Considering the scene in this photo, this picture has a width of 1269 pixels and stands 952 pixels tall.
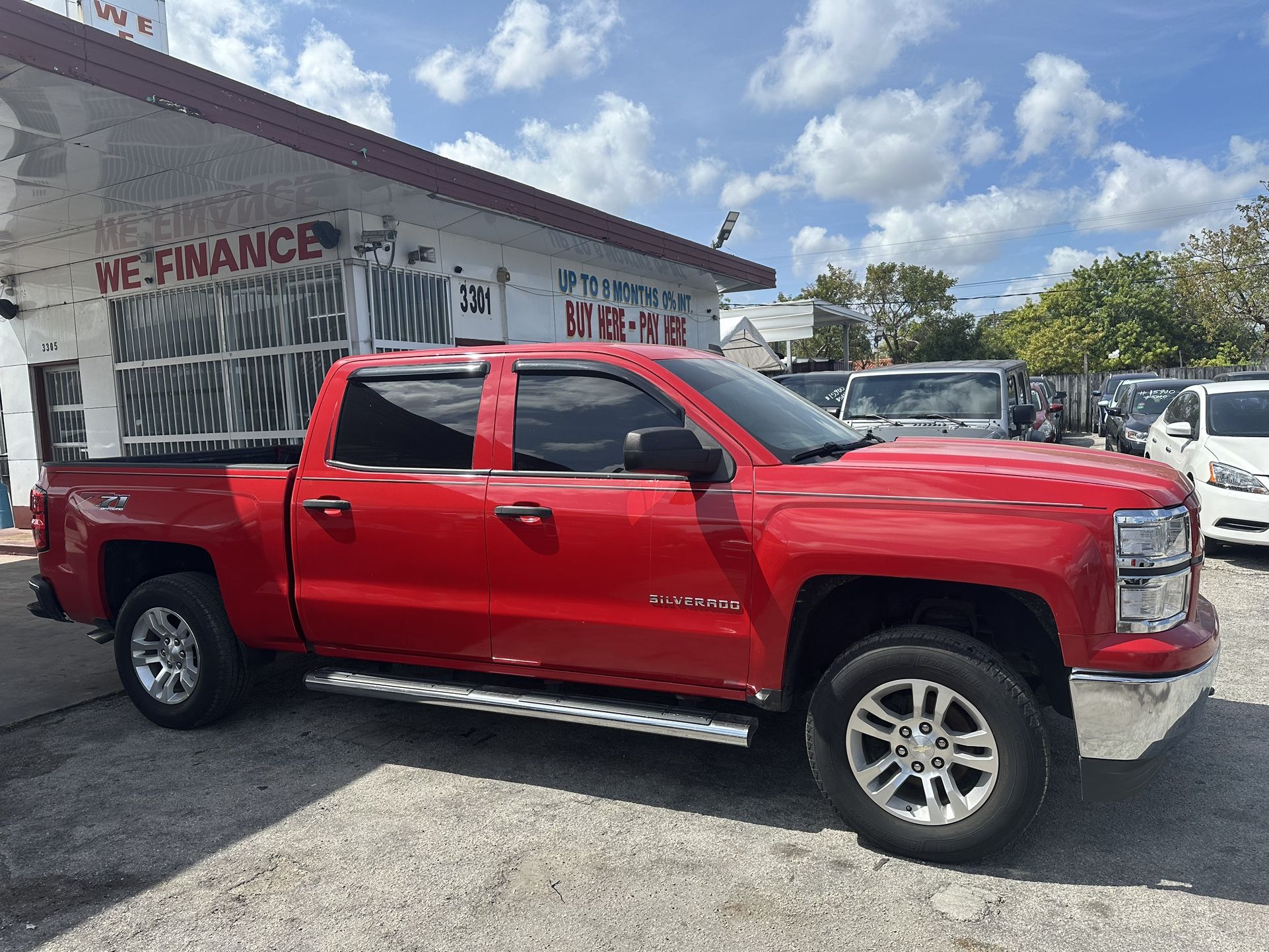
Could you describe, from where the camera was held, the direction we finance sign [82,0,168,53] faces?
facing the viewer and to the right of the viewer

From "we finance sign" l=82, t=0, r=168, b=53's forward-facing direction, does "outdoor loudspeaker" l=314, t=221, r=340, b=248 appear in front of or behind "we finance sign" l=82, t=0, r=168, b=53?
in front

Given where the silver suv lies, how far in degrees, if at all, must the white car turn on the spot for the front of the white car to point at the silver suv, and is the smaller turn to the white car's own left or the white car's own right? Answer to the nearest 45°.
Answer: approximately 135° to the white car's own right

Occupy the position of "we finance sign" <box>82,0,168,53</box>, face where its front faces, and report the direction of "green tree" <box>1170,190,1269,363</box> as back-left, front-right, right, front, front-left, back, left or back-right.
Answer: front-left

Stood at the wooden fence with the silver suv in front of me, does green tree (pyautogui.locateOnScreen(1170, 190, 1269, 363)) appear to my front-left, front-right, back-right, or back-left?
back-left

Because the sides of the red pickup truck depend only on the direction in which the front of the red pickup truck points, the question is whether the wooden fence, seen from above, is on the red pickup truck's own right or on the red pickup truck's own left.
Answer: on the red pickup truck's own left

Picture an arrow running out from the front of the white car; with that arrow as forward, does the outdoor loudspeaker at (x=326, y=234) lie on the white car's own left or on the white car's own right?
on the white car's own right

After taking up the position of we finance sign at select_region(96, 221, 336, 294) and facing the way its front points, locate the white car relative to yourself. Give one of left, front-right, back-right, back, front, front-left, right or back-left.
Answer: left

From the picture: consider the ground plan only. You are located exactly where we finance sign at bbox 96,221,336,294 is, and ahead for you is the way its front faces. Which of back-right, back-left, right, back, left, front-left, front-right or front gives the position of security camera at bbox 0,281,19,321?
right

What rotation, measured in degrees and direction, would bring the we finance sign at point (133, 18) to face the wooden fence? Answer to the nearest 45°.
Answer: approximately 45° to its left

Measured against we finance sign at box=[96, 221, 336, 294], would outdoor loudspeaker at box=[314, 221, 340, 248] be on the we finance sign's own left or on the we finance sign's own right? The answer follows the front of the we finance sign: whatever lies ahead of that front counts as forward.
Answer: on the we finance sign's own left
